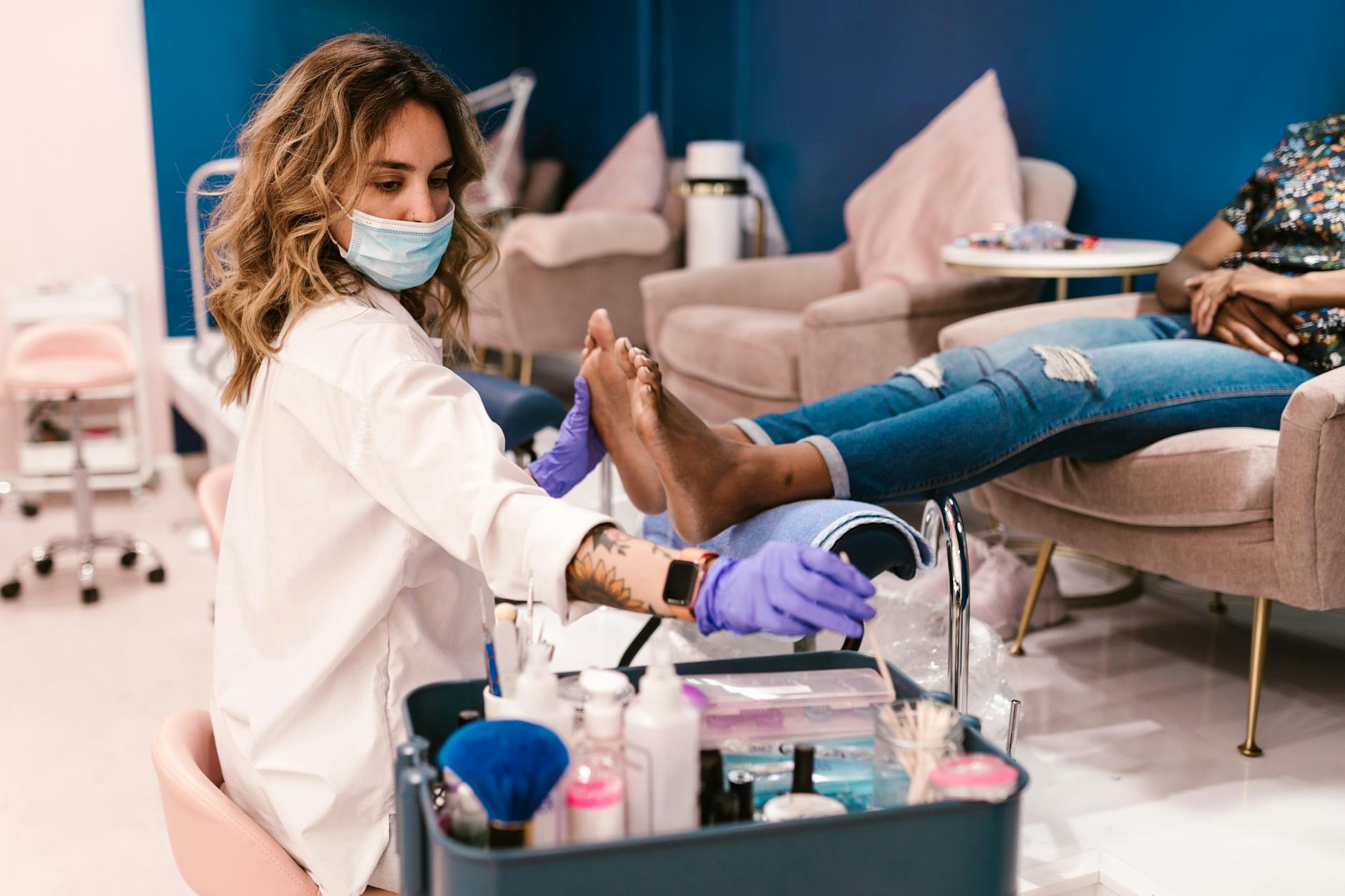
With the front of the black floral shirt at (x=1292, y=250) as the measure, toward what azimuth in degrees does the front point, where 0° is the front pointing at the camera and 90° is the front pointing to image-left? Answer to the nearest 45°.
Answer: approximately 45°

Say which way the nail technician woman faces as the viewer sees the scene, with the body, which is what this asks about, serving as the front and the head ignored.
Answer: to the viewer's right

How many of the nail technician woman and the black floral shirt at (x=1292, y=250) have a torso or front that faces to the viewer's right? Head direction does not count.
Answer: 1

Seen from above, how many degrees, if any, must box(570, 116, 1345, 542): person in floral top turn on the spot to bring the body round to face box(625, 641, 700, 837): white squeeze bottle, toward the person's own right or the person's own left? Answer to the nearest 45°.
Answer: approximately 45° to the person's own left

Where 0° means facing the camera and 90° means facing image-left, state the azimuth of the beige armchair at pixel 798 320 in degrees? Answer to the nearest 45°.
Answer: approximately 45°

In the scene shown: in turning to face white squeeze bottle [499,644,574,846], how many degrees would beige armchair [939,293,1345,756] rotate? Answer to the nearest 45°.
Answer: approximately 45° to its left

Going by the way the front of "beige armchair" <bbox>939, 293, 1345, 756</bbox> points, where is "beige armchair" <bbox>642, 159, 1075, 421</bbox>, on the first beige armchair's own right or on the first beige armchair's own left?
on the first beige armchair's own right
